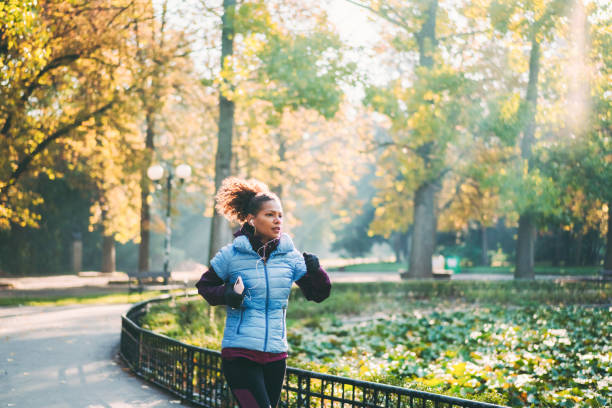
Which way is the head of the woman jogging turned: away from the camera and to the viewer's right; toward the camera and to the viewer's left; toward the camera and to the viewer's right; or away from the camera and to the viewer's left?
toward the camera and to the viewer's right

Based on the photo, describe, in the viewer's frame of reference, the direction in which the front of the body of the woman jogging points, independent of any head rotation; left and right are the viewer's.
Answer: facing the viewer and to the right of the viewer
